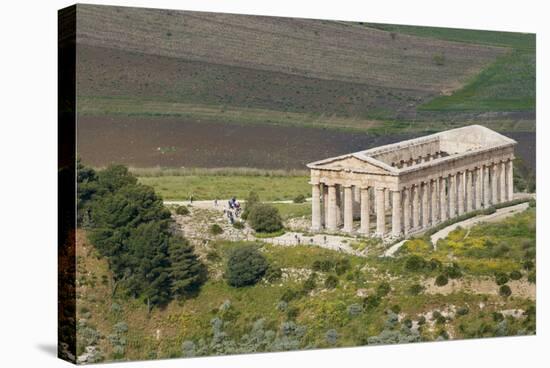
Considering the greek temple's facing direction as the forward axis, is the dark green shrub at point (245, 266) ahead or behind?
ahead

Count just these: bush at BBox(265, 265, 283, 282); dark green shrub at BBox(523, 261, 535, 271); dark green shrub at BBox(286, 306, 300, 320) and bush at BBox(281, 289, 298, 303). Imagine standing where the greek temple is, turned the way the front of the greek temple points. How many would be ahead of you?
3

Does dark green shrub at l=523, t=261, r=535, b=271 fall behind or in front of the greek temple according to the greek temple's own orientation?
behind

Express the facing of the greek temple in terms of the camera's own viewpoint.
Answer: facing the viewer and to the left of the viewer

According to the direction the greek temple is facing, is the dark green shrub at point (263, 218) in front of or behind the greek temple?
in front

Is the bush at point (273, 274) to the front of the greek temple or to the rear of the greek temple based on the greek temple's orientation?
to the front

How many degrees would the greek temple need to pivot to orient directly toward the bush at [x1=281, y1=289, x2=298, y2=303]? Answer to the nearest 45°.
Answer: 0° — it already faces it
